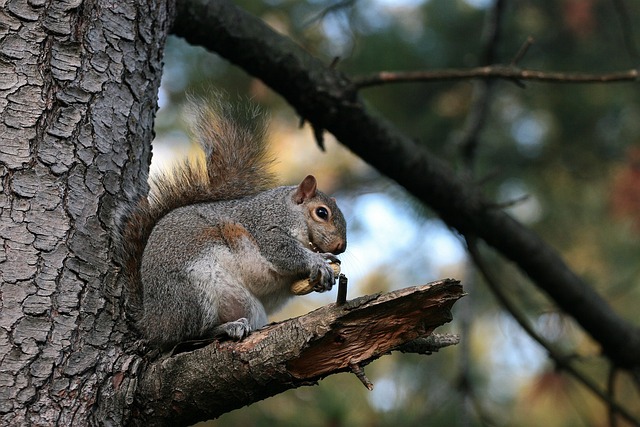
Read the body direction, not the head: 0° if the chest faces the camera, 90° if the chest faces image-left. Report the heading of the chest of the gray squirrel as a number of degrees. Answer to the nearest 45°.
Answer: approximately 270°

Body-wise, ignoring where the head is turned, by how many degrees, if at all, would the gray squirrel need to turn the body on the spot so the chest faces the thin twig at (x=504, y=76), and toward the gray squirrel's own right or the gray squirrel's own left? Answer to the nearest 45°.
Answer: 0° — it already faces it

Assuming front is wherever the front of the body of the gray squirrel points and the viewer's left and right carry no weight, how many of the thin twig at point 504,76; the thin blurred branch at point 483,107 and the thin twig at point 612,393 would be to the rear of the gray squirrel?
0

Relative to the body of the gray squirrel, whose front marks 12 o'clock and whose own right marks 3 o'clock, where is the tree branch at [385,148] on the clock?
The tree branch is roughly at 11 o'clock from the gray squirrel.
